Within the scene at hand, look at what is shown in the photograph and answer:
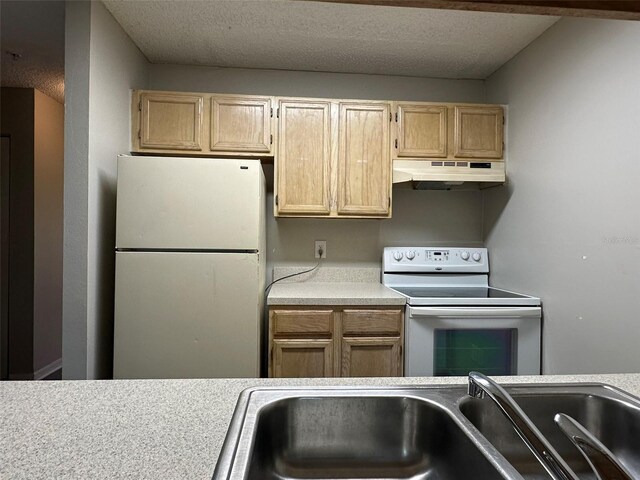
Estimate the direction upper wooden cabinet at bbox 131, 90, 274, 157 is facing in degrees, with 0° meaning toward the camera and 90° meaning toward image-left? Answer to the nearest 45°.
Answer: approximately 0°

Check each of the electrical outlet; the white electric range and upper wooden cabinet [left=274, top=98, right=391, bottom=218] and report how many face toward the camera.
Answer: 3

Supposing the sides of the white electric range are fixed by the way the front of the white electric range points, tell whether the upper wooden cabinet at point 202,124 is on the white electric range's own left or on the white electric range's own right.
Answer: on the white electric range's own right

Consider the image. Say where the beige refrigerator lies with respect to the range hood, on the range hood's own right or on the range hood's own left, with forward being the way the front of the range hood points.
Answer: on the range hood's own right

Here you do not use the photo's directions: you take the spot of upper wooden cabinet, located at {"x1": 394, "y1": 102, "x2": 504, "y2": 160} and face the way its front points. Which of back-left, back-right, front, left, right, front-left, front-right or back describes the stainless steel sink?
front

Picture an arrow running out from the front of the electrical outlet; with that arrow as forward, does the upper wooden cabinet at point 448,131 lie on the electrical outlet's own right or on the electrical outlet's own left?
on the electrical outlet's own left

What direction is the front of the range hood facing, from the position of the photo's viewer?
facing the viewer

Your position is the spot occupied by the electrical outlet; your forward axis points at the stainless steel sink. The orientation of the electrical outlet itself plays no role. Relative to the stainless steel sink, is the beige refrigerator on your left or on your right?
right

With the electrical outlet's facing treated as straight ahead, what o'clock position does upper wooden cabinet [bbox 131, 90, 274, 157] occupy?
The upper wooden cabinet is roughly at 2 o'clock from the electrical outlet.

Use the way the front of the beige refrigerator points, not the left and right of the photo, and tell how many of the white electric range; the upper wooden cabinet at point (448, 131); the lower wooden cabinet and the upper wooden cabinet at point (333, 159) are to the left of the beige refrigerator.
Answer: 4

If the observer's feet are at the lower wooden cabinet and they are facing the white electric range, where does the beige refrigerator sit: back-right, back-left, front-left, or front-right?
back-right

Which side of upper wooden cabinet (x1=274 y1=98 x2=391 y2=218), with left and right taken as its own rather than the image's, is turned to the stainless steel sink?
front

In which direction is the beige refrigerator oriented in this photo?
toward the camera

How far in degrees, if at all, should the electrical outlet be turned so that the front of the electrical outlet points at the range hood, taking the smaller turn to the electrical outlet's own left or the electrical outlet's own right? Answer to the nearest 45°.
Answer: approximately 90° to the electrical outlet's own left

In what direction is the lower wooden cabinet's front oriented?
toward the camera
